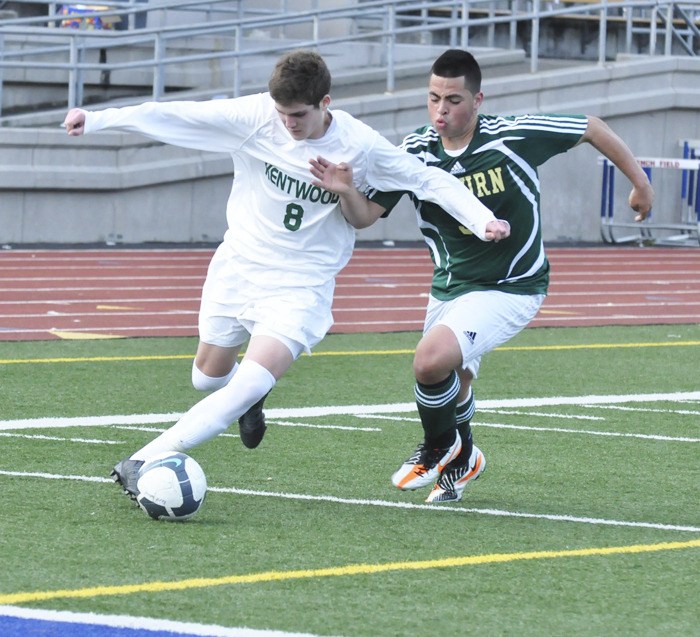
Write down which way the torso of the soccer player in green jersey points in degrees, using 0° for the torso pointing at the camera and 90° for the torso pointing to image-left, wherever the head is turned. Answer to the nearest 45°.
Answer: approximately 45°

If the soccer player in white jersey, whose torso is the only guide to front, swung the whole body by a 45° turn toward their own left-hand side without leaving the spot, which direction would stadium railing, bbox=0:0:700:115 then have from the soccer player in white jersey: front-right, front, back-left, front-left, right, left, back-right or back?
back-left

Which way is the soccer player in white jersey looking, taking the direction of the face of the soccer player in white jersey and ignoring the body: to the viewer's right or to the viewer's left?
to the viewer's left

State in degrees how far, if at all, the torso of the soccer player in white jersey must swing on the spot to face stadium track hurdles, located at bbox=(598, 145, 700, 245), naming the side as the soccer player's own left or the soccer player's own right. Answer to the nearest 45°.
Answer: approximately 180°

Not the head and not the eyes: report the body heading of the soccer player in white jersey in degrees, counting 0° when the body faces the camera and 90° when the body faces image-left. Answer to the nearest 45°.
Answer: approximately 0°

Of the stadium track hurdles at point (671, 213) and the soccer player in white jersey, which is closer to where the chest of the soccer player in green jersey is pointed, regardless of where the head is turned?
the soccer player in white jersey

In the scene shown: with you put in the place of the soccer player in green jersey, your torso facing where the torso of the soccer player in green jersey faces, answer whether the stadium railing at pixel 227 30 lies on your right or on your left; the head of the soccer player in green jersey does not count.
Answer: on your right

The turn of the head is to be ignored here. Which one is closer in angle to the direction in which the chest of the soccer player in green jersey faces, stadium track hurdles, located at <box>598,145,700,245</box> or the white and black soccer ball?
the white and black soccer ball
